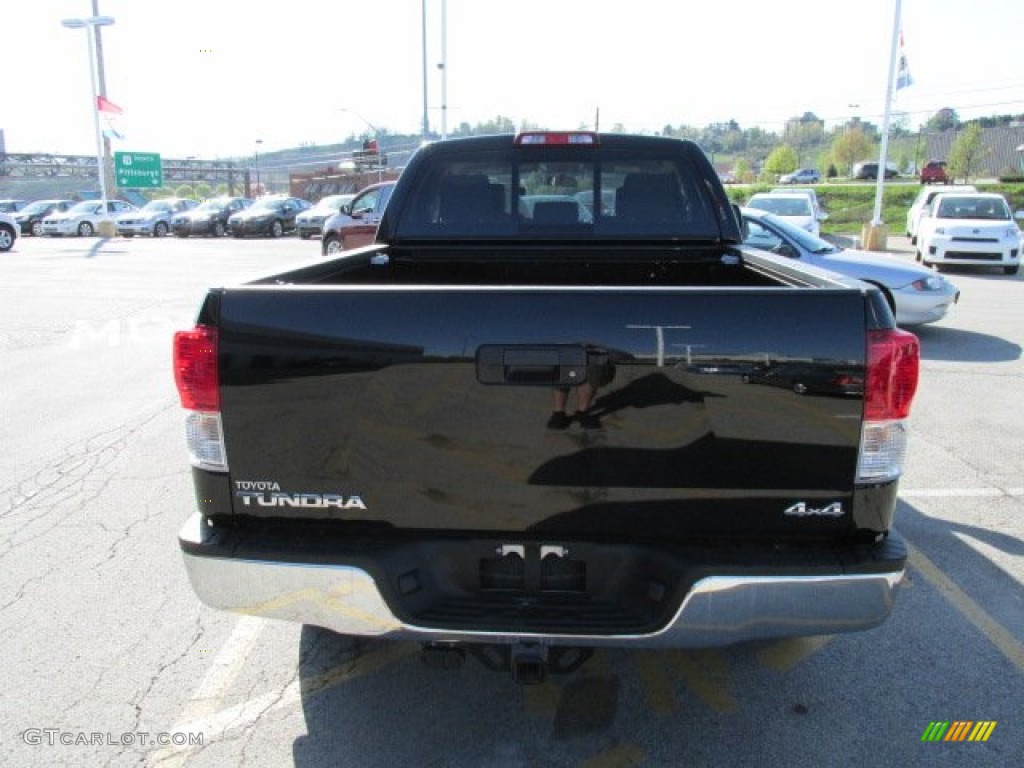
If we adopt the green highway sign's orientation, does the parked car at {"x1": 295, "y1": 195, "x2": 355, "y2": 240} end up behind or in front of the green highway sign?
in front

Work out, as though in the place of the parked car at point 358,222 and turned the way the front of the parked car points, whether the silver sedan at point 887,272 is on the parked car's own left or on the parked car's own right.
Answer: on the parked car's own left

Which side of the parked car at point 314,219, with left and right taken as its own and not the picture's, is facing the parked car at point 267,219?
right

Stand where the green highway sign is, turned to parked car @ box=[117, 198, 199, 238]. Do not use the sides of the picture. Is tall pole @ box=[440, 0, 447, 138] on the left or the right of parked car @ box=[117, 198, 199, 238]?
left

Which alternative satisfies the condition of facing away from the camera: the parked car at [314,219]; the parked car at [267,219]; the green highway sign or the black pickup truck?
the black pickup truck

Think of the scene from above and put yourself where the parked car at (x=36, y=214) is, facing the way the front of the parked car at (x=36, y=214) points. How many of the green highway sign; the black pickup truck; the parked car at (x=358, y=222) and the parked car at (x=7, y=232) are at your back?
1

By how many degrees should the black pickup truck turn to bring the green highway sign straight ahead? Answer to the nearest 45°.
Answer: approximately 45° to its left

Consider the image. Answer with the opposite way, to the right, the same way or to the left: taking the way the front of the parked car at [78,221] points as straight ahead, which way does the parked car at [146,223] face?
the same way

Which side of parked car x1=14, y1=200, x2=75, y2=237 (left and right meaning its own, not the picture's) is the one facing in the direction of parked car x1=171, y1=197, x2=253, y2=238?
left

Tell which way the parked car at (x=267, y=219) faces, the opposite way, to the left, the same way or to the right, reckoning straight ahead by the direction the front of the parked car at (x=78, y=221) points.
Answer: the same way

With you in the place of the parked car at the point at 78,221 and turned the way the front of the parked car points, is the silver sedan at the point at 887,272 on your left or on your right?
on your left

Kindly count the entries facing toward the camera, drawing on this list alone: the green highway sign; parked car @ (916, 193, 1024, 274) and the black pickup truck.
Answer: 2

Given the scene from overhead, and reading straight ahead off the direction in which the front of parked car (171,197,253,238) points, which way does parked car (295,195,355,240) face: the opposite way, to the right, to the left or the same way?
the same way

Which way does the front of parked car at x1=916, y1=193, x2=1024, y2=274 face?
toward the camera

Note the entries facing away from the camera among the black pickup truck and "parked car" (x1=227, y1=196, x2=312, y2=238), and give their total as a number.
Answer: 1

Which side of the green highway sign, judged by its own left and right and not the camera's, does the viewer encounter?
front

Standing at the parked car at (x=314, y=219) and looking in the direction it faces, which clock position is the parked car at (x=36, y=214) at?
the parked car at (x=36, y=214) is roughly at 3 o'clock from the parked car at (x=314, y=219).

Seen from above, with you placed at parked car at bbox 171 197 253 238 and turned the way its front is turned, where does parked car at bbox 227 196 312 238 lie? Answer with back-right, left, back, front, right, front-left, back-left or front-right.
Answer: left

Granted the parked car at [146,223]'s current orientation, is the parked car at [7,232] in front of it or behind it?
in front

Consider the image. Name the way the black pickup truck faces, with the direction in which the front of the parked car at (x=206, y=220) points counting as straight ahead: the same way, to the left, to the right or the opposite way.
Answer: the opposite way

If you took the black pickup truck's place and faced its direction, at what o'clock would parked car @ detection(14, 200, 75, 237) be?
The parked car is roughly at 11 o'clock from the black pickup truck.

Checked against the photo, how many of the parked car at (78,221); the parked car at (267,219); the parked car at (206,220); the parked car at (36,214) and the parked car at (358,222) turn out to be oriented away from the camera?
0
